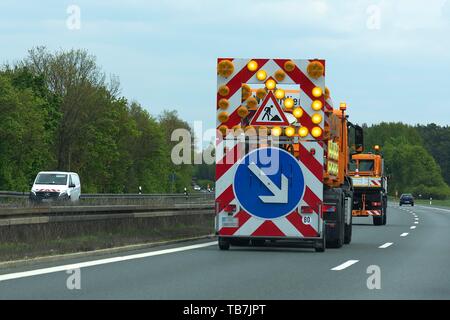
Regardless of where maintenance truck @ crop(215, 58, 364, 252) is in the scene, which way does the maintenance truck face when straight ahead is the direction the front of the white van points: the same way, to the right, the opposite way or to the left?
the opposite way

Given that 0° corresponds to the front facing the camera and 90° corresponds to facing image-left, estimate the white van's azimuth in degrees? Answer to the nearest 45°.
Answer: approximately 0°

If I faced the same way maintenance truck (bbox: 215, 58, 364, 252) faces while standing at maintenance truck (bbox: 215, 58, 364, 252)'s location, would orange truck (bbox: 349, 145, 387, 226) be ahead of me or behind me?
ahead

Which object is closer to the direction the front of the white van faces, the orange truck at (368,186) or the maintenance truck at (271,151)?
the maintenance truck

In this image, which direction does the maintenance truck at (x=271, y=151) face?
away from the camera

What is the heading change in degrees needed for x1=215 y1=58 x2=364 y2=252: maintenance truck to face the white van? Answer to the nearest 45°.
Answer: approximately 45° to its left

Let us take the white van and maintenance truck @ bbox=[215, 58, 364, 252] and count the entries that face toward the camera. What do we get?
1

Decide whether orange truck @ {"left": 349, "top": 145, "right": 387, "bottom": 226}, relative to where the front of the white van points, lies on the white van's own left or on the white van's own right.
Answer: on the white van's own left

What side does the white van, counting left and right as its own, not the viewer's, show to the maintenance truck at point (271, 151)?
front
